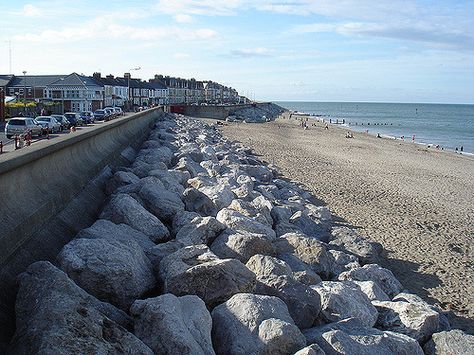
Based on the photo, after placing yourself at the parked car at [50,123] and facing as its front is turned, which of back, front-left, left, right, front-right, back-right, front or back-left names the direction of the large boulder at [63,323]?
front-right

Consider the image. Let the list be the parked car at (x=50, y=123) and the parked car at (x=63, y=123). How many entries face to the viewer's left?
0

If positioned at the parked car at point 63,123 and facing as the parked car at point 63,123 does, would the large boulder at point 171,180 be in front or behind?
in front

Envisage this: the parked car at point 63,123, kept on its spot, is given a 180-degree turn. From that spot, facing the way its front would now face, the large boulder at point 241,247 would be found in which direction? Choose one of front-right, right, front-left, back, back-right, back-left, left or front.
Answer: front-left

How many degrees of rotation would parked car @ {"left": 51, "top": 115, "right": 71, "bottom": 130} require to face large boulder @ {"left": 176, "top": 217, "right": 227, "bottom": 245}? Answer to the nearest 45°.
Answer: approximately 45° to its right

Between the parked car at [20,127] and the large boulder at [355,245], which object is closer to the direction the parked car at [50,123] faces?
the large boulder

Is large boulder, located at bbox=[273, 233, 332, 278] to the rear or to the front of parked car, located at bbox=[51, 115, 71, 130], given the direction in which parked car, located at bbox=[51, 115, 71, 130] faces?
to the front
